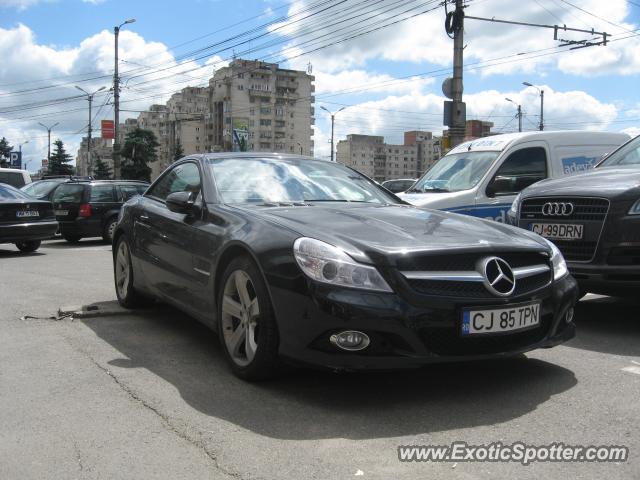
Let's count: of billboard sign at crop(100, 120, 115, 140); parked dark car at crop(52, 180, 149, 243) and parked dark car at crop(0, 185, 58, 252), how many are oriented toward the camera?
1

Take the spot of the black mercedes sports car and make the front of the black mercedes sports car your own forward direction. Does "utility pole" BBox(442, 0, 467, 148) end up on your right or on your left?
on your left

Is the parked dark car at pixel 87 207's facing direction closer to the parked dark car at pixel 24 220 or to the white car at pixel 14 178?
the white car

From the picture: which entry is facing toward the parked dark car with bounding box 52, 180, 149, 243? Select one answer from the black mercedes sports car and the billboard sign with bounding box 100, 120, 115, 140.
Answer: the billboard sign

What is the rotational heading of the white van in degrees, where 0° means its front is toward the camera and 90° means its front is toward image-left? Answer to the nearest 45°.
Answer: approximately 45°

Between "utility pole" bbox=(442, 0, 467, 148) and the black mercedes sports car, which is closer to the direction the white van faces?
the black mercedes sports car

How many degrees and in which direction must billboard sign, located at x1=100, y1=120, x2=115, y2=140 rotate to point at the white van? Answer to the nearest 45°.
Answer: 0° — it already faces it

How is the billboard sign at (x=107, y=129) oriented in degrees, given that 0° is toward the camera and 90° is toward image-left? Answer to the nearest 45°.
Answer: approximately 0°

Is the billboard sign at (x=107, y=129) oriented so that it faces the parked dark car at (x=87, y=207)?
yes

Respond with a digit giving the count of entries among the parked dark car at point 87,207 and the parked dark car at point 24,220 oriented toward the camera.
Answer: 0

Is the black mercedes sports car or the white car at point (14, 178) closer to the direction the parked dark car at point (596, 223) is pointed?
the black mercedes sports car

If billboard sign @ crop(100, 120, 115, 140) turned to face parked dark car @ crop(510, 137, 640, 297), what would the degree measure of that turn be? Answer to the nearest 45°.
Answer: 0° — it already faces it

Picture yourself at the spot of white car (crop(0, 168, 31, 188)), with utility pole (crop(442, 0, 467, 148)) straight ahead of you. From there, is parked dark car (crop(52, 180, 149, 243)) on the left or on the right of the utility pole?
right
